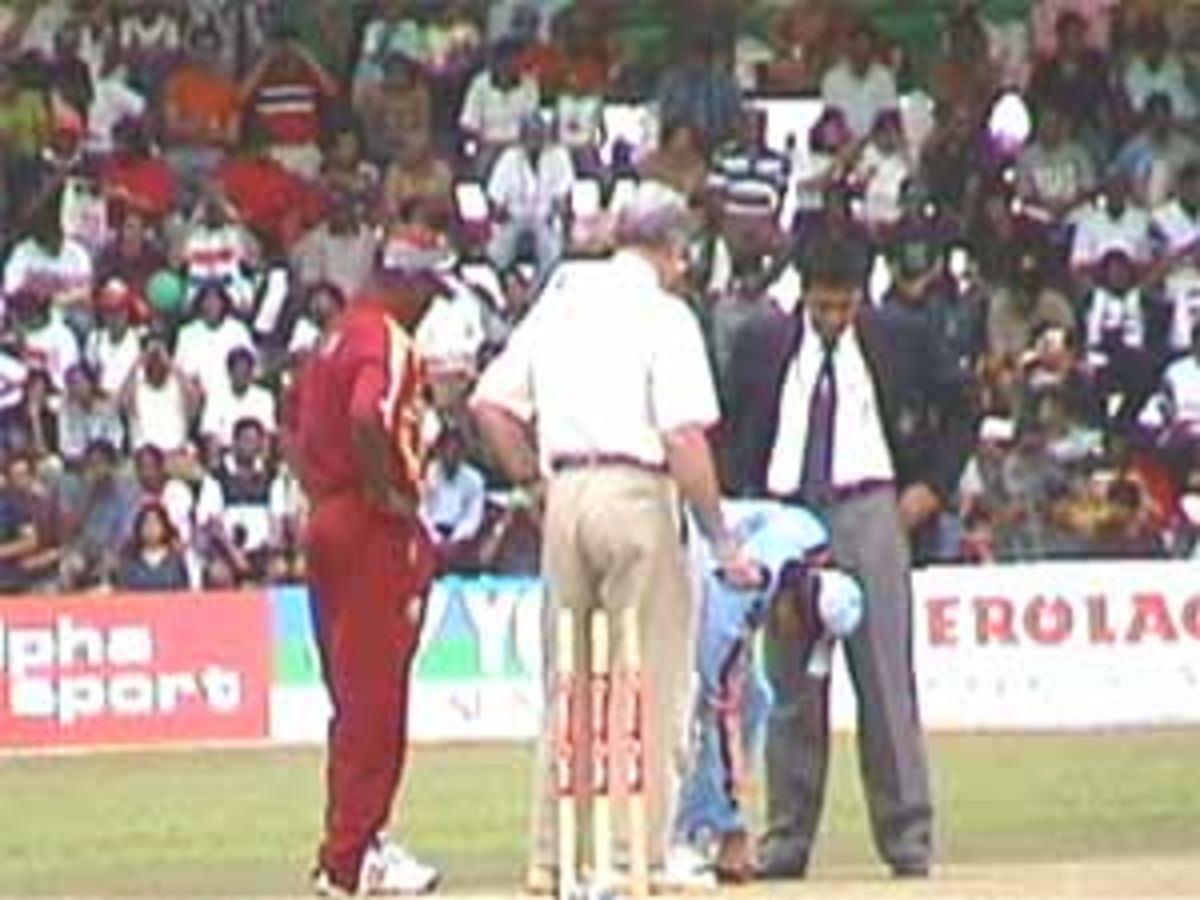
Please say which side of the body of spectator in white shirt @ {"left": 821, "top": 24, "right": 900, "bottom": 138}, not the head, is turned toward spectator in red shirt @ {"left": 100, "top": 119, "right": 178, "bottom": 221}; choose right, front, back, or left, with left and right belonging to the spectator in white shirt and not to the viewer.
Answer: right

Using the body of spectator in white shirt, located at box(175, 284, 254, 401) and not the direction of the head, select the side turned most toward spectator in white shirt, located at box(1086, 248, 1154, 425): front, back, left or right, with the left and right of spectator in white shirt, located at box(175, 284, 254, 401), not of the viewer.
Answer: left

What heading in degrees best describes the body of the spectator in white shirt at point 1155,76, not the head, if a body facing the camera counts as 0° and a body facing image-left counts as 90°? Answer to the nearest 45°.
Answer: approximately 0°

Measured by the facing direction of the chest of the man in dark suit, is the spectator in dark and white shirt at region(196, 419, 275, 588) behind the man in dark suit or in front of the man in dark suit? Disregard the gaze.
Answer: behind

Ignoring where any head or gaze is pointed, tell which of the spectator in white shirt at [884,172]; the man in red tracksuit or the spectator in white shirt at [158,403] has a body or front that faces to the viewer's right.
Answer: the man in red tracksuit

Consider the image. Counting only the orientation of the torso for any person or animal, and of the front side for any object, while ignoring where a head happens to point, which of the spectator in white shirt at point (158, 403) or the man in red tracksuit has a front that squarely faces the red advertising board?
the spectator in white shirt
